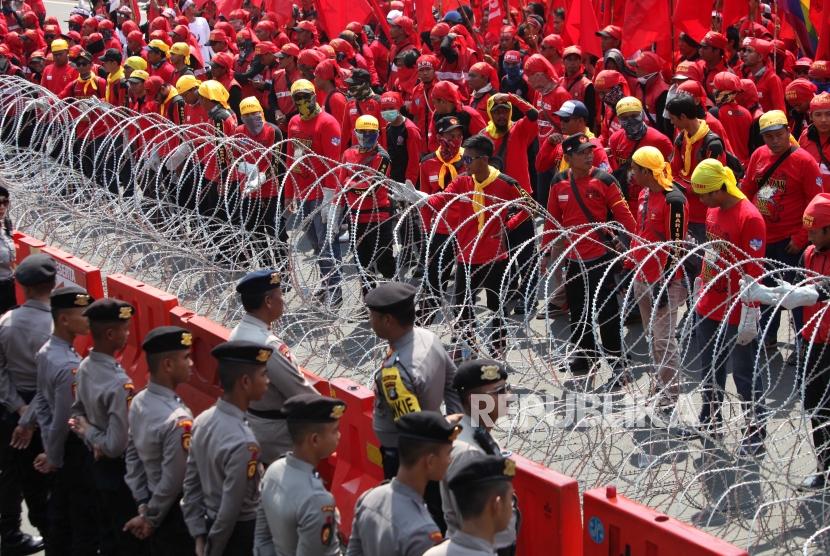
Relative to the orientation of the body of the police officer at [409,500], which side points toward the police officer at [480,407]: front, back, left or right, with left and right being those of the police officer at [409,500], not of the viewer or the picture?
front

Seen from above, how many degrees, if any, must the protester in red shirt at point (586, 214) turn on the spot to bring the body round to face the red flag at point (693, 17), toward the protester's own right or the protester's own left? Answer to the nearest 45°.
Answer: approximately 180°

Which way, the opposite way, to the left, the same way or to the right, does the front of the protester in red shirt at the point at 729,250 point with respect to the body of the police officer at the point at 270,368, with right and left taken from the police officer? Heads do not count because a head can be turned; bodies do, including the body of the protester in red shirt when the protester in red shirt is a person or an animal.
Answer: the opposite way

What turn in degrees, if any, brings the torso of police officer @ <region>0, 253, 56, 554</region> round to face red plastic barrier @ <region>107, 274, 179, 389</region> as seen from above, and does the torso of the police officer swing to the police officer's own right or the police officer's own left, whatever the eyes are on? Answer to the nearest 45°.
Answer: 0° — they already face it

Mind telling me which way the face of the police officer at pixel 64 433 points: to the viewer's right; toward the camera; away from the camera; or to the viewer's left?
to the viewer's right

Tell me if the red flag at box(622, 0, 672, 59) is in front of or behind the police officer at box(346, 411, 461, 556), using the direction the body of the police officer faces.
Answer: in front

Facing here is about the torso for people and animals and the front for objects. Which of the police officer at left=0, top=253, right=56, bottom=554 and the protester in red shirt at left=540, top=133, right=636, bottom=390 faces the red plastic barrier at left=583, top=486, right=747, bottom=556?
the protester in red shirt

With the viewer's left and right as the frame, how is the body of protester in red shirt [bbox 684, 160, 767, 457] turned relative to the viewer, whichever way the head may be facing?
facing the viewer and to the left of the viewer

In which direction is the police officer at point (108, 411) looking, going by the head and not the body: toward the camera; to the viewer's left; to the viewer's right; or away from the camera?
to the viewer's right

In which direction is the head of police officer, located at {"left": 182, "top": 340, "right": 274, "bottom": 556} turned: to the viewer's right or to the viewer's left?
to the viewer's right

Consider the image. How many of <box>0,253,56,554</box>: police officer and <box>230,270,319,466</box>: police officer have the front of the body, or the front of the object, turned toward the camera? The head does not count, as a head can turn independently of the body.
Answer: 0

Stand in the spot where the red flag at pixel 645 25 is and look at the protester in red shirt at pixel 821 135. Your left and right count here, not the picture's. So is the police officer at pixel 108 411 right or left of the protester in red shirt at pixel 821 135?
right

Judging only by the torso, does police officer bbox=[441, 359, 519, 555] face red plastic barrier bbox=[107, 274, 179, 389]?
no

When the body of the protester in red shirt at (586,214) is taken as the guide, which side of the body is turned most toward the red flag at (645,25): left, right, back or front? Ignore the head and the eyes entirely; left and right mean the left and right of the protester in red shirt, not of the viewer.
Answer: back
